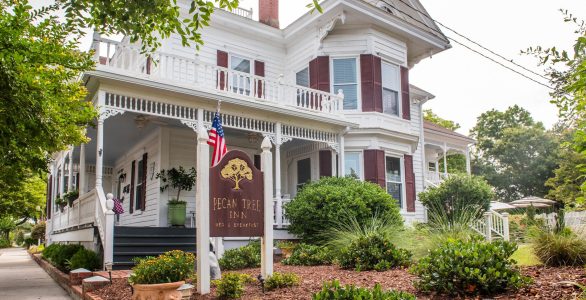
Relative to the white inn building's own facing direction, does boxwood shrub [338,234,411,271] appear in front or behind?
in front

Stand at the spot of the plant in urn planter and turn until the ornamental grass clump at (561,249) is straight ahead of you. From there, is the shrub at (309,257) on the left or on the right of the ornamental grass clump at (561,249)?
left

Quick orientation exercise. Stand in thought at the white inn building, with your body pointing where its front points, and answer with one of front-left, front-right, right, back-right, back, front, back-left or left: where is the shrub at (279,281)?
front-right

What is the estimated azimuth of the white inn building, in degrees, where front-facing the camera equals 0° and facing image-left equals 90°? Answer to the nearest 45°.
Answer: approximately 315°

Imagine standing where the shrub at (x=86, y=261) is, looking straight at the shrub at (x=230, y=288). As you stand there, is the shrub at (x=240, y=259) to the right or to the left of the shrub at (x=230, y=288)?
left

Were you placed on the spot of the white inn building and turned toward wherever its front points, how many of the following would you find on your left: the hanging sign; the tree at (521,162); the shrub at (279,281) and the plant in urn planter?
1

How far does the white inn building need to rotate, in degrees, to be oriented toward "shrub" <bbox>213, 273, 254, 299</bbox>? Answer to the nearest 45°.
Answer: approximately 45° to its right

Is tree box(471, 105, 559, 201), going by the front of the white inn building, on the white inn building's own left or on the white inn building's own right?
on the white inn building's own left

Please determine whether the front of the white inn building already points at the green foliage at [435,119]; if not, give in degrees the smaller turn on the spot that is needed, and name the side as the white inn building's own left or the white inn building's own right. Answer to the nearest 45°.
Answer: approximately 90° to the white inn building's own left
